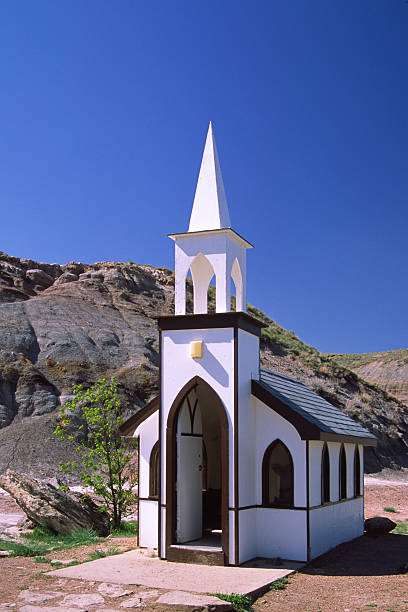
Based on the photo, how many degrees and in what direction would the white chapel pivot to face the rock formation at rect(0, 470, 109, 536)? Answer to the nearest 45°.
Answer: approximately 135° to its right

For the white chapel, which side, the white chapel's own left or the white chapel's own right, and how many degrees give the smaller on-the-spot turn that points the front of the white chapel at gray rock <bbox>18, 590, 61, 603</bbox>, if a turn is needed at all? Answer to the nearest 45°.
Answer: approximately 45° to the white chapel's own right

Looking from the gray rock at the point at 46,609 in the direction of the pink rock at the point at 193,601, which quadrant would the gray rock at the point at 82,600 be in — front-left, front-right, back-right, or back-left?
front-left

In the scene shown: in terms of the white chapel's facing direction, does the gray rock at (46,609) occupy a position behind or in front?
in front

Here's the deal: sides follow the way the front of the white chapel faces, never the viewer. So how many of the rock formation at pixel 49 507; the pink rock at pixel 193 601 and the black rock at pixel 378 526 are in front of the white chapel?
1

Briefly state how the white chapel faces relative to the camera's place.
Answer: facing the viewer

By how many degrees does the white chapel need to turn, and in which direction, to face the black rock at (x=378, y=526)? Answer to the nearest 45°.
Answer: approximately 135° to its left

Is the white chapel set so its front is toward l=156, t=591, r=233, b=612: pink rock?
yes

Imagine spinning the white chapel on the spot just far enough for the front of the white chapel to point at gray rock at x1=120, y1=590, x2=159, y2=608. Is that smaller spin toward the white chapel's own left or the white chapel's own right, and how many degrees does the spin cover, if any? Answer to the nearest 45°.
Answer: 0° — it already faces it
